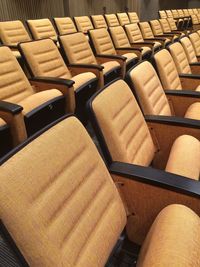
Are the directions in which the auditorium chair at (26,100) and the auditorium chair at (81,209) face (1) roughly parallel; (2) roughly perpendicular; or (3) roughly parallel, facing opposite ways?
roughly parallel

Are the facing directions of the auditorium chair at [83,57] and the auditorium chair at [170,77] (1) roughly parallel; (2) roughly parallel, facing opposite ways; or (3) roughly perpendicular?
roughly parallel

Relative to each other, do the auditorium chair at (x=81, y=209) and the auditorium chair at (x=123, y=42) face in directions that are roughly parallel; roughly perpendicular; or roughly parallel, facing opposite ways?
roughly parallel

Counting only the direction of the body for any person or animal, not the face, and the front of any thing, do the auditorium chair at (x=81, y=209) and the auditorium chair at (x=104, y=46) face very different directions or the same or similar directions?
same or similar directions
